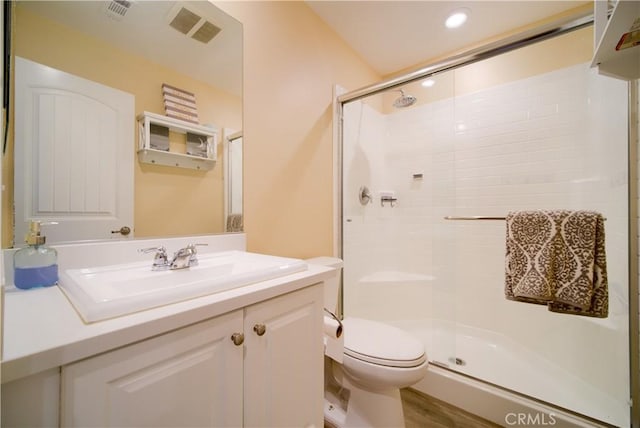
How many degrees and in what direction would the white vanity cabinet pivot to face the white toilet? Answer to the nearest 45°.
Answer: approximately 90° to its left

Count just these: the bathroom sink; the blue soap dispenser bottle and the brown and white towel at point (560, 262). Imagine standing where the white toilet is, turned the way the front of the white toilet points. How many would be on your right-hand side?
2

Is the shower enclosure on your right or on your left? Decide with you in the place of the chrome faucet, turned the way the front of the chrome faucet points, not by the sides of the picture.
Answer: on your left

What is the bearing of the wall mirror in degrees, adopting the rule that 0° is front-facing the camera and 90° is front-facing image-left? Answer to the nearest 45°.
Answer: approximately 315°
